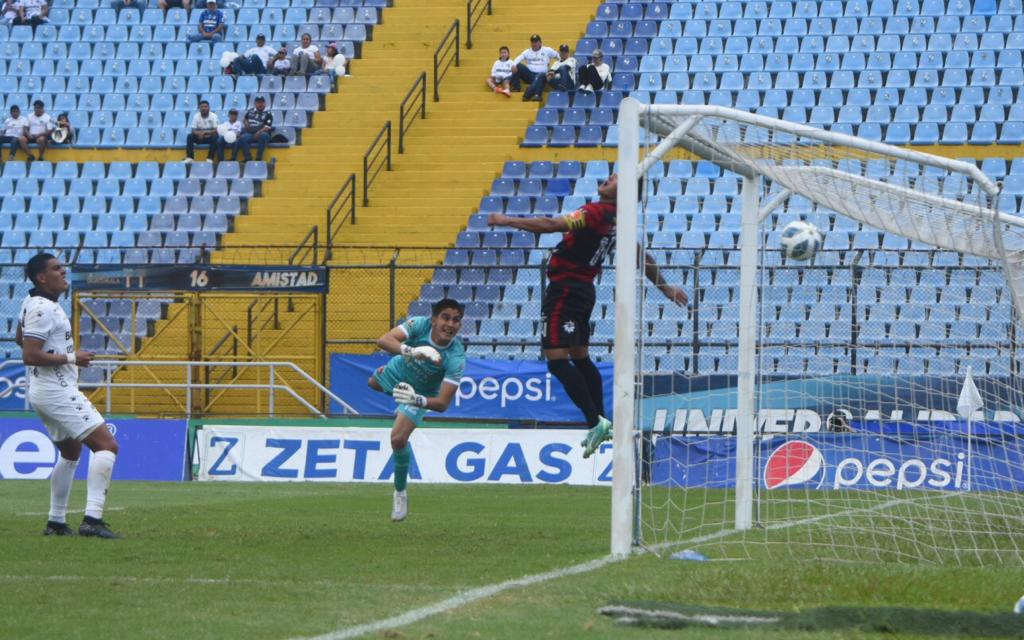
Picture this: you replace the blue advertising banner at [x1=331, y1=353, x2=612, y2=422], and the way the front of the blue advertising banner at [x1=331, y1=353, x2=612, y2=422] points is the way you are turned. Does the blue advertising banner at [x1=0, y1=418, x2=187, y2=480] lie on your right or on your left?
on your right

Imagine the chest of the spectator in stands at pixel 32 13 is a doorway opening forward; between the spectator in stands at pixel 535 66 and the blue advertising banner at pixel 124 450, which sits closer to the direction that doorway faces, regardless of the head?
the blue advertising banner

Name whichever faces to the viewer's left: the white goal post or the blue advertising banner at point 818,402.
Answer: the white goal post

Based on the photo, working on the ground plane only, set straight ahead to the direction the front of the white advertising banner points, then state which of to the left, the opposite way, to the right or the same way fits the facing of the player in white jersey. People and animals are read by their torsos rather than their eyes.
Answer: to the left

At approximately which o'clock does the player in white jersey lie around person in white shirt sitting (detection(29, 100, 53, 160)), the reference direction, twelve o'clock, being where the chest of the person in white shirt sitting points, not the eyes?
The player in white jersey is roughly at 12 o'clock from the person in white shirt sitting.

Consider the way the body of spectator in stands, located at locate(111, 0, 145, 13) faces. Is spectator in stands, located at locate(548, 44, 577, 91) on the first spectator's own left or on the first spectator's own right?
on the first spectator's own left

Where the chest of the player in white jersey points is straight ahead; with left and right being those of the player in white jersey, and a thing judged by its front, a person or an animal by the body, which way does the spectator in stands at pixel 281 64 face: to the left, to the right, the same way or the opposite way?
to the right

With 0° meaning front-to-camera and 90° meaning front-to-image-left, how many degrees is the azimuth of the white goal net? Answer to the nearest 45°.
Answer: approximately 90°
